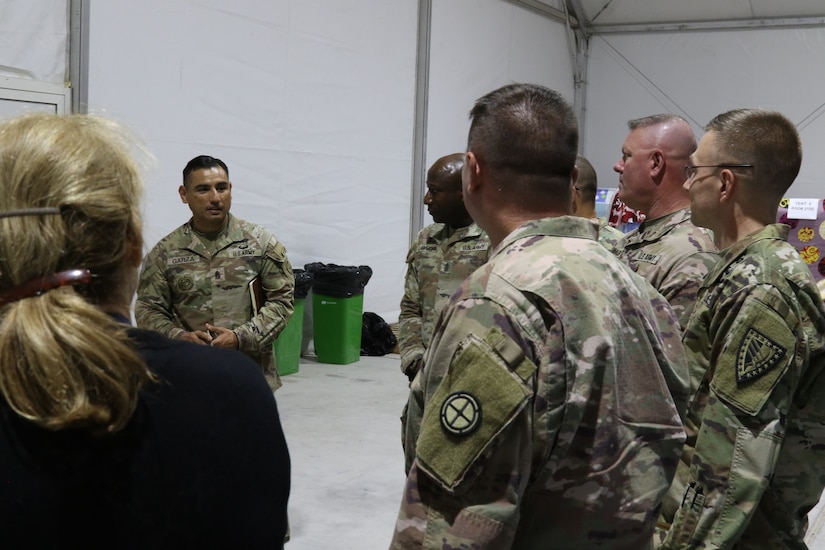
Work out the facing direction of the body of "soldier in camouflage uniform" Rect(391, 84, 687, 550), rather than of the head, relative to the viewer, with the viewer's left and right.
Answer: facing away from the viewer and to the left of the viewer

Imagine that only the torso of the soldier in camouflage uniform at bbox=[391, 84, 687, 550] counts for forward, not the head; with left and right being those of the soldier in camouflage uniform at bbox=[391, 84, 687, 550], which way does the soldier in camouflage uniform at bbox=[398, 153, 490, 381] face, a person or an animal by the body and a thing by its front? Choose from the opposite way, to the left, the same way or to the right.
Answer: to the left

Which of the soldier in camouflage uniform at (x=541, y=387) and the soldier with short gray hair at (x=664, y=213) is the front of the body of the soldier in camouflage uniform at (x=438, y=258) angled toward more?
the soldier in camouflage uniform

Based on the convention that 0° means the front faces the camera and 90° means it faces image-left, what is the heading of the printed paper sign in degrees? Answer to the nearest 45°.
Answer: approximately 0°

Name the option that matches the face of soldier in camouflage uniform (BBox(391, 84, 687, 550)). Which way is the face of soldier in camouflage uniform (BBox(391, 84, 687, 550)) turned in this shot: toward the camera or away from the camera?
away from the camera

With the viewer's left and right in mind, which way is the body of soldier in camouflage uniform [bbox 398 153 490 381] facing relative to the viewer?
facing the viewer and to the left of the viewer

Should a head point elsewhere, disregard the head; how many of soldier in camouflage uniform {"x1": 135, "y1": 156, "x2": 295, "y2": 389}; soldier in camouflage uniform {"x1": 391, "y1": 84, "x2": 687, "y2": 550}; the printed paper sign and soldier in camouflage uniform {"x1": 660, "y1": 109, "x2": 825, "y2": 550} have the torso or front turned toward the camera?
2

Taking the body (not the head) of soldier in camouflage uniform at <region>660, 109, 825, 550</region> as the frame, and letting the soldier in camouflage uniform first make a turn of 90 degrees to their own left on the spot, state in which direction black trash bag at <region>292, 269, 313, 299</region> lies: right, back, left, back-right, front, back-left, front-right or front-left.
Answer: back-right

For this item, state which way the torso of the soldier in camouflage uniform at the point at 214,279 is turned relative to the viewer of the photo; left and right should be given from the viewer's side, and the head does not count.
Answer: facing the viewer

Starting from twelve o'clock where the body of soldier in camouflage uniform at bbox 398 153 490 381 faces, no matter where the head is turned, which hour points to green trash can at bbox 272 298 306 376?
The green trash can is roughly at 4 o'clock from the soldier in camouflage uniform.

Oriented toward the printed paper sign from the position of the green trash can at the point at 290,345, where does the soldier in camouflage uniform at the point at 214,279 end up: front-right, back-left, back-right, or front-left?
back-right

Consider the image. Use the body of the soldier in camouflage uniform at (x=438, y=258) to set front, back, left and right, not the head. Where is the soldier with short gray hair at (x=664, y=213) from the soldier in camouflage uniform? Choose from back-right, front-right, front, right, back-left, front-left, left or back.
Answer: left

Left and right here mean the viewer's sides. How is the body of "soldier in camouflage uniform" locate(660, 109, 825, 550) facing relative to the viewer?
facing to the left of the viewer

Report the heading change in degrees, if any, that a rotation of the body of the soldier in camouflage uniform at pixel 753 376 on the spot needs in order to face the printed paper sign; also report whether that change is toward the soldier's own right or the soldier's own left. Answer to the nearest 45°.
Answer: approximately 90° to the soldier's own right

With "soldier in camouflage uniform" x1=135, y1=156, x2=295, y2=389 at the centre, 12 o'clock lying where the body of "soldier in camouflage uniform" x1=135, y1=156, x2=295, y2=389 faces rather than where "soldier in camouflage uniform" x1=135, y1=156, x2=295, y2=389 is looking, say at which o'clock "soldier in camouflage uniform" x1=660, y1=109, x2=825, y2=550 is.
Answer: "soldier in camouflage uniform" x1=660, y1=109, x2=825, y2=550 is roughly at 11 o'clock from "soldier in camouflage uniform" x1=135, y1=156, x2=295, y2=389.
